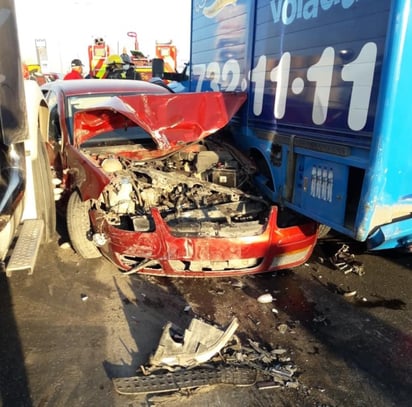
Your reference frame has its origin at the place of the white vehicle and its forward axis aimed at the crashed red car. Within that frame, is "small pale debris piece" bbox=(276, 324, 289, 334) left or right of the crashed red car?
right

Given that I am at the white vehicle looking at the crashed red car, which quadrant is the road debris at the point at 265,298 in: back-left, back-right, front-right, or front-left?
front-right

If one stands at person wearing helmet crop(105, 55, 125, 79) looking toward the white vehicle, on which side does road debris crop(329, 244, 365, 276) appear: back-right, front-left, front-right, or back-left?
front-left

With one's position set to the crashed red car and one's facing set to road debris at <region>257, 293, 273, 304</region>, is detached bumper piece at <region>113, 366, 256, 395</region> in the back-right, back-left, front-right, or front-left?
front-right

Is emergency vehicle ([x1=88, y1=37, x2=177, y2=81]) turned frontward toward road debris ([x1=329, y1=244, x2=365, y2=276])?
no
